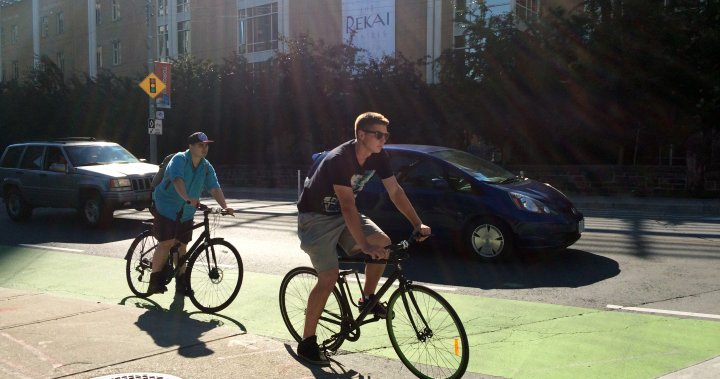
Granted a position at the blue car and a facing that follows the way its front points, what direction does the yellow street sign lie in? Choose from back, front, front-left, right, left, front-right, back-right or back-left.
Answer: back

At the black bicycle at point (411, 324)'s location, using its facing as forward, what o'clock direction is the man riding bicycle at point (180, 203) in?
The man riding bicycle is roughly at 6 o'clock from the black bicycle.

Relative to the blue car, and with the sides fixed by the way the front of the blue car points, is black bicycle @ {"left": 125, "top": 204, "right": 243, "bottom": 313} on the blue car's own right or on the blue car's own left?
on the blue car's own right

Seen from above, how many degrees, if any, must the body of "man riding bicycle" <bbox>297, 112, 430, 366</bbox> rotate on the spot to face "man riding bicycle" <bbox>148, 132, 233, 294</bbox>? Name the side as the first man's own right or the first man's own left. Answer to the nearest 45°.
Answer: approximately 180°

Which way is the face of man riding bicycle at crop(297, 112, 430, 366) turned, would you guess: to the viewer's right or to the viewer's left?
to the viewer's right

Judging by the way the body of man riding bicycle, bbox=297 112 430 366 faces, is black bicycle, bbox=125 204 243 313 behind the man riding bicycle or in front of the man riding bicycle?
behind

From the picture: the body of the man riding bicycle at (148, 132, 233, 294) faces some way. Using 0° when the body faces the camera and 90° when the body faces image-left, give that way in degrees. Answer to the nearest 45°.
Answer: approximately 315°

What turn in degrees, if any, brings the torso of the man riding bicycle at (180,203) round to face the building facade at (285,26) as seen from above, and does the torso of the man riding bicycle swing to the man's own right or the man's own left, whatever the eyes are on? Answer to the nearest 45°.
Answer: approximately 135° to the man's own left

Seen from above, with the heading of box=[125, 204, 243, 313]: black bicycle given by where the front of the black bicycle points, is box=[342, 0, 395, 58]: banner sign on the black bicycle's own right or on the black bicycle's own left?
on the black bicycle's own left

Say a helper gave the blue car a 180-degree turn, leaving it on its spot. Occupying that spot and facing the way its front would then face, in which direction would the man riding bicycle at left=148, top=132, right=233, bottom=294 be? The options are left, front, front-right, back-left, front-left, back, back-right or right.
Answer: left

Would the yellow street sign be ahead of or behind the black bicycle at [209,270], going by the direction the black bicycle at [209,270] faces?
behind
